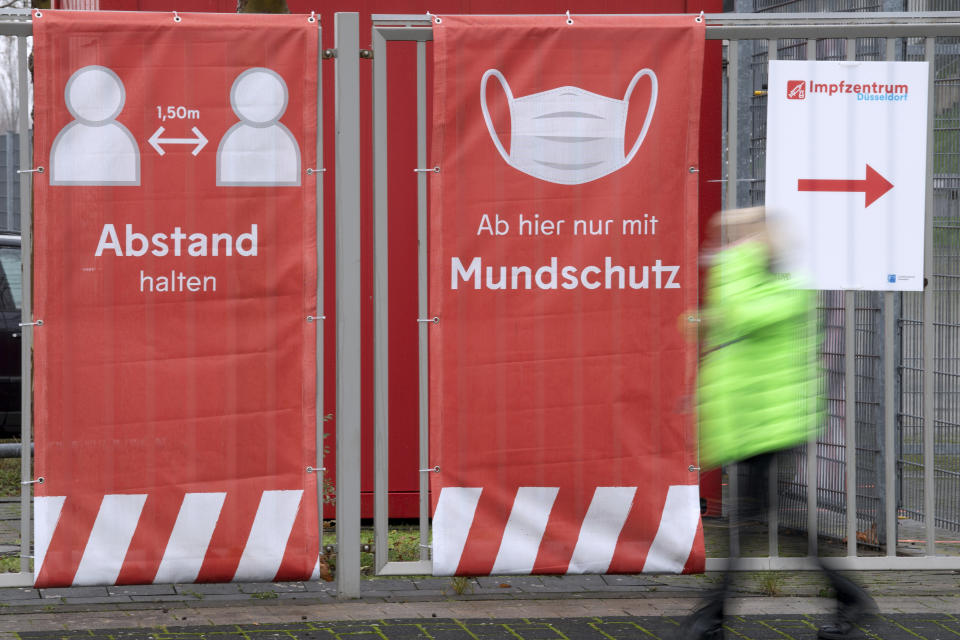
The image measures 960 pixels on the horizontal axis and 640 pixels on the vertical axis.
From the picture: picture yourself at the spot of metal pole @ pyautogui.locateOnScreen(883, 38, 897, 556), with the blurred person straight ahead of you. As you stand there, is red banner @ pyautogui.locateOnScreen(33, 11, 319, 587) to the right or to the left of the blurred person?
right

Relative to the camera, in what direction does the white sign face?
facing the viewer

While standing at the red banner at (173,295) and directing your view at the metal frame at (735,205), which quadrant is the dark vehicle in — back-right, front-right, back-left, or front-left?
back-left

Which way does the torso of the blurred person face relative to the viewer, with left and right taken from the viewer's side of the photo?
facing to the left of the viewer

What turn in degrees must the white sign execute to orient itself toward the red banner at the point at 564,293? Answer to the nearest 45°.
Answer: approximately 45° to its right

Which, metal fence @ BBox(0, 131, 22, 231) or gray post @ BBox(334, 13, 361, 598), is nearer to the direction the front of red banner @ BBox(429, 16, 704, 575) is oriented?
the gray post

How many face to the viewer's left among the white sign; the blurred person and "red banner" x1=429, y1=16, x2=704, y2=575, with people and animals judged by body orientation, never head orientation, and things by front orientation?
1

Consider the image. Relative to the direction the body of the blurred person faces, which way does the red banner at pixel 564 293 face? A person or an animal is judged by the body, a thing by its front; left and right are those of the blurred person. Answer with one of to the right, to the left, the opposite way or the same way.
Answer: to the left

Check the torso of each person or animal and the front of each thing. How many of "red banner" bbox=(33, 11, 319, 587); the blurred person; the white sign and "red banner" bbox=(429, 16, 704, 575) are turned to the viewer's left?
1

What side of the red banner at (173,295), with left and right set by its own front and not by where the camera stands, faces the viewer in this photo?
front
